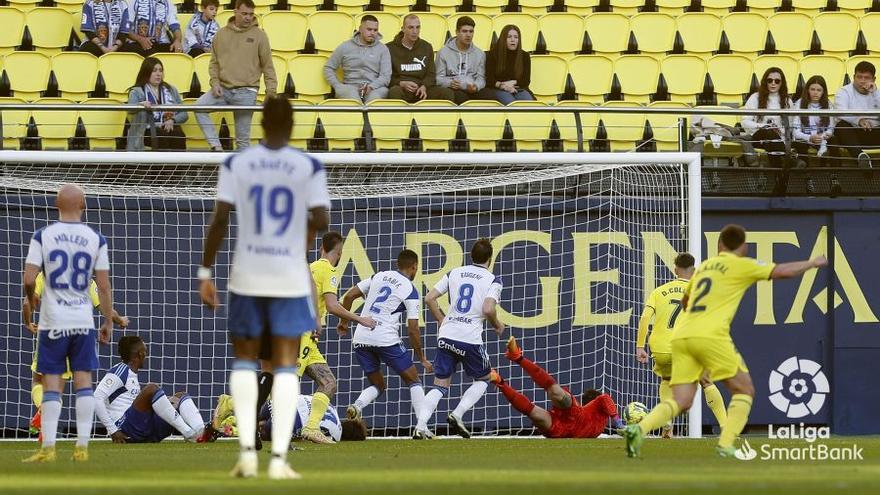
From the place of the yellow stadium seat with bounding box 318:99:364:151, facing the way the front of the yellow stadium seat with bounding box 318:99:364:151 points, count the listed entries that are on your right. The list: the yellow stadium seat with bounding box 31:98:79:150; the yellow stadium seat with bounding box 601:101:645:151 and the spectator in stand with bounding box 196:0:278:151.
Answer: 2

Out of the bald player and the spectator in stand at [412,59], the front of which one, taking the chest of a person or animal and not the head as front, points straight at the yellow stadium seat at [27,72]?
the bald player

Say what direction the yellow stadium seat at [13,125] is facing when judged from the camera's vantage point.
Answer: facing the viewer

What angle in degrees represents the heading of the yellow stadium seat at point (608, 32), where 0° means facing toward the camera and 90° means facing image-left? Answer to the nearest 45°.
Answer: approximately 0°

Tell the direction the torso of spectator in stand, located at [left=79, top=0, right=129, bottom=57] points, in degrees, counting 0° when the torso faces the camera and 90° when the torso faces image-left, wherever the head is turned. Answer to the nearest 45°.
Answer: approximately 0°

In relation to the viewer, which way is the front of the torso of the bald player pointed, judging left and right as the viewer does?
facing away from the viewer

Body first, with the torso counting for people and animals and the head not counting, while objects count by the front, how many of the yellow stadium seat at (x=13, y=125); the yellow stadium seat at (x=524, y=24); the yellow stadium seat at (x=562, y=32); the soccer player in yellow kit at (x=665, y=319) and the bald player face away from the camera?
2

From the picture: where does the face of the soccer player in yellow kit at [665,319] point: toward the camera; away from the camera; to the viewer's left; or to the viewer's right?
away from the camera

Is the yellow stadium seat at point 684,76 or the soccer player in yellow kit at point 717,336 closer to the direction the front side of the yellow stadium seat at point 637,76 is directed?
the soccer player in yellow kit

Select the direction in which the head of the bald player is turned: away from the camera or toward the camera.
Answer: away from the camera

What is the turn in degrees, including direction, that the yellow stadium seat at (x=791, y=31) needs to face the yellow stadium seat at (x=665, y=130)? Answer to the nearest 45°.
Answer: approximately 45° to its right

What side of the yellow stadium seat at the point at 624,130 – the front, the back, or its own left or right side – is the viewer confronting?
front

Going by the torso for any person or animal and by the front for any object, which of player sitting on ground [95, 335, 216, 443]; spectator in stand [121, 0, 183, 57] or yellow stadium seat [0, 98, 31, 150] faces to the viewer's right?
the player sitting on ground
